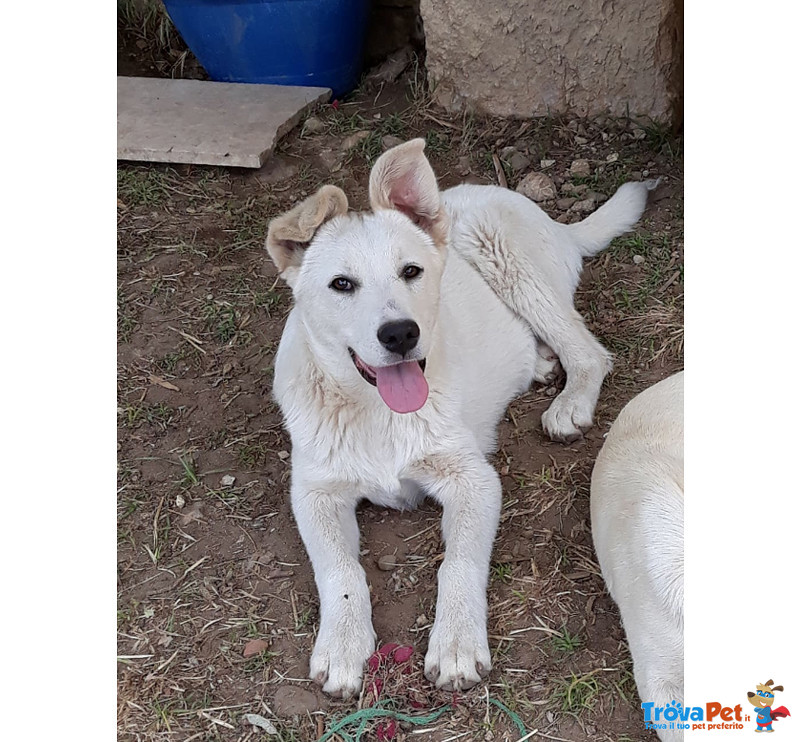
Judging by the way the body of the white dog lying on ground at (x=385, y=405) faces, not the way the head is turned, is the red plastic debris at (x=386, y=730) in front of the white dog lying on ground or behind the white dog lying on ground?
in front

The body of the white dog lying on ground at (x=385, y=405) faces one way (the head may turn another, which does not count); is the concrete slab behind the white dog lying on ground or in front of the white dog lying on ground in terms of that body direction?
behind

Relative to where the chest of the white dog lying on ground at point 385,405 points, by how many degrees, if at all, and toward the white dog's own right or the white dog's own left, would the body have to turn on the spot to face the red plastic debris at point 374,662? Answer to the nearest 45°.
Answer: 0° — it already faces it

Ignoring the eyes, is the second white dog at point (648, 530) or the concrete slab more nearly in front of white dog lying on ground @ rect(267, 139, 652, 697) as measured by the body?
the second white dog

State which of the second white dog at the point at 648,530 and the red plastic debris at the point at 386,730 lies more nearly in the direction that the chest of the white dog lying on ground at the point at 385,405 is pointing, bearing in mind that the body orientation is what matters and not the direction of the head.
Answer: the red plastic debris

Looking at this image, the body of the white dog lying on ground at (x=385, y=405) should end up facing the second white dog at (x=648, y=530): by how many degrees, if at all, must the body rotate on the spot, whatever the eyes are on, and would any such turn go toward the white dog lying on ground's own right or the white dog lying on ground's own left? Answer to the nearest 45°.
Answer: approximately 45° to the white dog lying on ground's own left

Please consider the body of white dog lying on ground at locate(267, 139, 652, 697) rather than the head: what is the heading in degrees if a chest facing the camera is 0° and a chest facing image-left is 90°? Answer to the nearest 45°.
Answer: approximately 0°

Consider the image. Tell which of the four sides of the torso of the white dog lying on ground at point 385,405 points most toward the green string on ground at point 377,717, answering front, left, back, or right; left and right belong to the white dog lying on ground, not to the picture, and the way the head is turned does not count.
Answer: front

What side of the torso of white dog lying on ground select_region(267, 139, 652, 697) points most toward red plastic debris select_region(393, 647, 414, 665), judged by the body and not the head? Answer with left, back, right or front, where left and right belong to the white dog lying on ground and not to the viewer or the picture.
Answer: front
